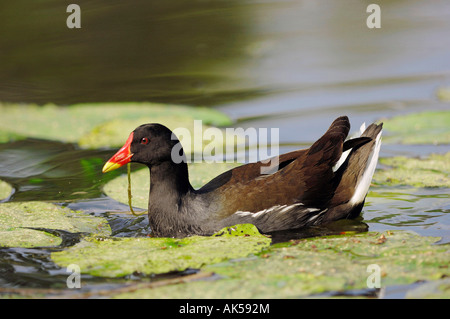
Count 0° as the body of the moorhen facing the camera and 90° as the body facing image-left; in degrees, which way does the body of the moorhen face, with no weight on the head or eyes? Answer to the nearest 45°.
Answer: approximately 90°

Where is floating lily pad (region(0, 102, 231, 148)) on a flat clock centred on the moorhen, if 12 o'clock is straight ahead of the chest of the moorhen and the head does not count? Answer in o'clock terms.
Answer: The floating lily pad is roughly at 2 o'clock from the moorhen.

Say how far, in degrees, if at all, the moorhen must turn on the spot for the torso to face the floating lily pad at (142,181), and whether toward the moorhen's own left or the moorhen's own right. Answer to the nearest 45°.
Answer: approximately 45° to the moorhen's own right

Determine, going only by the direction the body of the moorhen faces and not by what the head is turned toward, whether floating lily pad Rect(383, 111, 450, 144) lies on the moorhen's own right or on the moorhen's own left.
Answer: on the moorhen's own right

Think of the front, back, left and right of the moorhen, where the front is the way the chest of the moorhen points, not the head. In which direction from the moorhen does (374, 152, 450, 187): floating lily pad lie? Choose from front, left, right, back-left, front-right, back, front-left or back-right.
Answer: back-right
